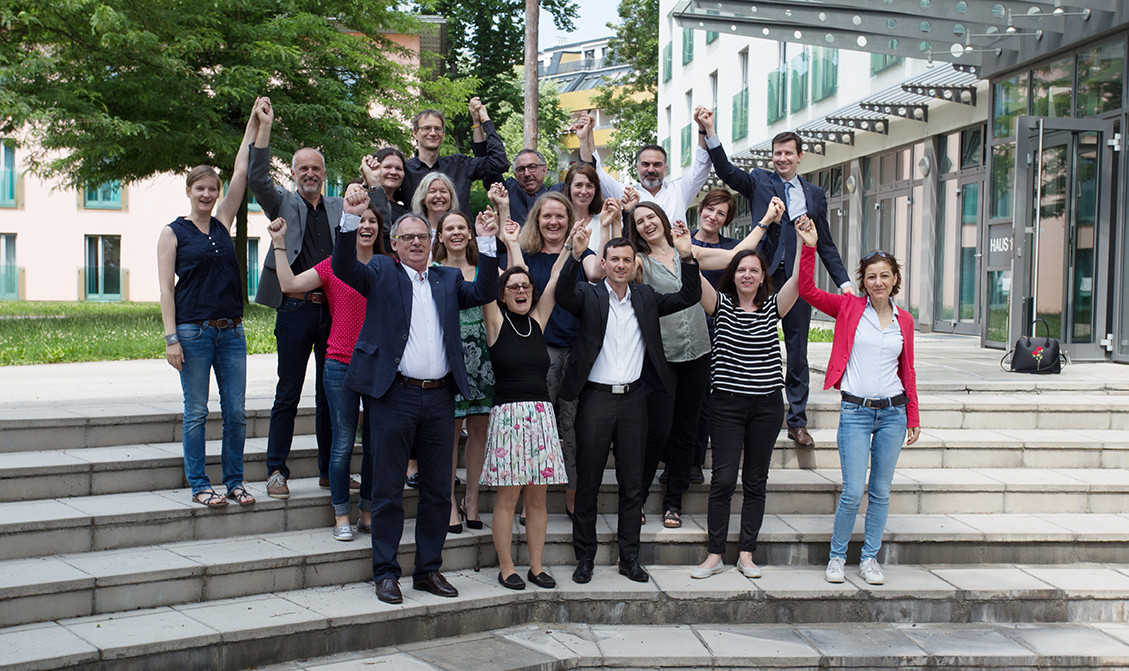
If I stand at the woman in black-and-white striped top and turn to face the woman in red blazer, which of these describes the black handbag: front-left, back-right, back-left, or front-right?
front-left

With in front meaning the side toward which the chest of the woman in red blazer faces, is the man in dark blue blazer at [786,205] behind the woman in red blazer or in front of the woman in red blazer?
behind

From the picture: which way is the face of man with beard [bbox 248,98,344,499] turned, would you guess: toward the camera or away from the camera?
toward the camera

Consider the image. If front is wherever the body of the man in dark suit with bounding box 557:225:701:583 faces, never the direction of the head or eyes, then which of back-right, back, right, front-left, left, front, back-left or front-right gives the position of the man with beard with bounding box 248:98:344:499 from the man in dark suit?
right

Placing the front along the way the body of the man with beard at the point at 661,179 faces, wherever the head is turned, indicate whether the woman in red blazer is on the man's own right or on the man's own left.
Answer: on the man's own left

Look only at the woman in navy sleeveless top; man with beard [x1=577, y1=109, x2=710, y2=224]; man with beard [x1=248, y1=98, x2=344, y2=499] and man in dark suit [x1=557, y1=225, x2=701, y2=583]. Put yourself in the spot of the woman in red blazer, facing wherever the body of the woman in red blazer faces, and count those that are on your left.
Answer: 0

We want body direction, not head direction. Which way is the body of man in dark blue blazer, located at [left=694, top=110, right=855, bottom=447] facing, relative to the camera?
toward the camera

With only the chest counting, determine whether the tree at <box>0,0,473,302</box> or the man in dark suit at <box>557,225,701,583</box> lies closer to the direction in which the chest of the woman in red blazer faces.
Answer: the man in dark suit

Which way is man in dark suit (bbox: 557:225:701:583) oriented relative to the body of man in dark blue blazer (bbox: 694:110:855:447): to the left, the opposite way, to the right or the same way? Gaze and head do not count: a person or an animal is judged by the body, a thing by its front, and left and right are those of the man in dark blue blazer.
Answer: the same way

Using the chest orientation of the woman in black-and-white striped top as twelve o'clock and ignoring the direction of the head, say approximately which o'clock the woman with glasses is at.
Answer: The woman with glasses is roughly at 2 o'clock from the woman in black-and-white striped top.

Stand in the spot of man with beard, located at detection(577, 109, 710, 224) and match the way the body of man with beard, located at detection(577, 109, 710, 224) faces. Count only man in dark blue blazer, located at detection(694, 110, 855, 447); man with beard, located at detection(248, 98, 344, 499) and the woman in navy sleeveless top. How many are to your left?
1

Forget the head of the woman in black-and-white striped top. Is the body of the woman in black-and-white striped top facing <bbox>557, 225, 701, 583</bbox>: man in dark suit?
no

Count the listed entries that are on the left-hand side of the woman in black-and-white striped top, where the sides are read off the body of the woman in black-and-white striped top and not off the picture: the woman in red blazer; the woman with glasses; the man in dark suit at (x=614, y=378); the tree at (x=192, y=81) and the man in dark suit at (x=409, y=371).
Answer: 1

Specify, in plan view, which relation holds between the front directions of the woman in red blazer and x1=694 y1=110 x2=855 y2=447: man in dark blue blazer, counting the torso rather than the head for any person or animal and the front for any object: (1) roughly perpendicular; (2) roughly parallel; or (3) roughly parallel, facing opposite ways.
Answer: roughly parallel

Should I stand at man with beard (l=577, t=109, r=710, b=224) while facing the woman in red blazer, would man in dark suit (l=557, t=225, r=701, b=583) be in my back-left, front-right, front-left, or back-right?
front-right

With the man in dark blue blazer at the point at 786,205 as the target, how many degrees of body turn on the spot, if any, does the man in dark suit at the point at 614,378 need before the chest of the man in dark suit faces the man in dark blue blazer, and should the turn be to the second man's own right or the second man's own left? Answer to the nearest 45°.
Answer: approximately 135° to the second man's own left

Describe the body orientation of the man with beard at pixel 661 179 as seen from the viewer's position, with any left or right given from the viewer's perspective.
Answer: facing the viewer
